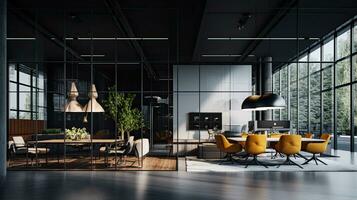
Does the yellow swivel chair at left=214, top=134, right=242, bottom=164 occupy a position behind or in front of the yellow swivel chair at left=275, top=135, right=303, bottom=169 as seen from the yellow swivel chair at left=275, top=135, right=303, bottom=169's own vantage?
in front

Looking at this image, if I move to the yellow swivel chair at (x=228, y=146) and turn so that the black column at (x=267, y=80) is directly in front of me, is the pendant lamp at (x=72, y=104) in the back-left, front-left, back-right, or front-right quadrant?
back-left

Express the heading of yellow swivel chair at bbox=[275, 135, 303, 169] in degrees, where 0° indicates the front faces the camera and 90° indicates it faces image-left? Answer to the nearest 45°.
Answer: approximately 135°

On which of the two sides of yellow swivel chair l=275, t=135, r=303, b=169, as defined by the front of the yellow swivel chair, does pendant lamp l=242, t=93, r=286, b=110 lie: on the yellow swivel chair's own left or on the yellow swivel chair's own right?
on the yellow swivel chair's own left

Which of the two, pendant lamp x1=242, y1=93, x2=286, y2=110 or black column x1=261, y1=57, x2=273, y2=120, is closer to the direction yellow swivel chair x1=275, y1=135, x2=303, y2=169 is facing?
the black column

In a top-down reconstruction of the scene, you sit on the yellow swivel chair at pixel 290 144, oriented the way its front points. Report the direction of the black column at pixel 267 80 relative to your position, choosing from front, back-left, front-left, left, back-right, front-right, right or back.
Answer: front-right

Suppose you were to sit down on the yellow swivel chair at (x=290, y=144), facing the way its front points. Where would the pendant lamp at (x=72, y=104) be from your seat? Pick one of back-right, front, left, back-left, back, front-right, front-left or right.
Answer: front-left
